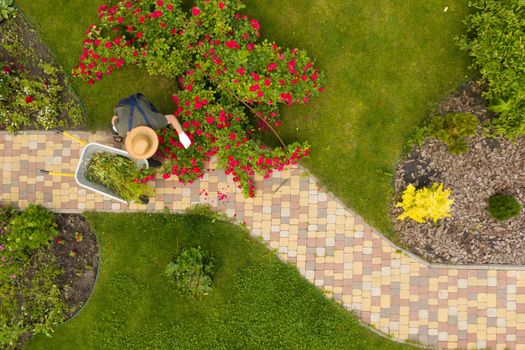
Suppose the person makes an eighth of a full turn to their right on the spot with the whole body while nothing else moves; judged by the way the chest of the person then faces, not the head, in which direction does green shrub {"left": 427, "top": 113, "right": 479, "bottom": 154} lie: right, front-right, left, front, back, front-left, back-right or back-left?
back-left

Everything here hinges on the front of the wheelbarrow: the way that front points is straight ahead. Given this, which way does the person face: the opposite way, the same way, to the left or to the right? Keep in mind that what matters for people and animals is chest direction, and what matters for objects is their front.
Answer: to the right

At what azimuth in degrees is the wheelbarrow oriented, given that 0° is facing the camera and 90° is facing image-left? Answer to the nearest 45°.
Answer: approximately 270°

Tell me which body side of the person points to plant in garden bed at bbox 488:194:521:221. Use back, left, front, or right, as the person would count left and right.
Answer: left

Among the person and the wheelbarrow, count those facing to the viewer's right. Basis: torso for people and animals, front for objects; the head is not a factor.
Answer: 1

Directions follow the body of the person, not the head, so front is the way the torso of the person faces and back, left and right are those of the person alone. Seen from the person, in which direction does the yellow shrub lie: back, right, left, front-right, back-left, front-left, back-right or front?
left

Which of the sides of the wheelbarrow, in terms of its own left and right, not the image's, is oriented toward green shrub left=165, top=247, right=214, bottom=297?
front

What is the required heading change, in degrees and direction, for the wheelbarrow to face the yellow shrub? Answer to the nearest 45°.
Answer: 0° — it already faces it

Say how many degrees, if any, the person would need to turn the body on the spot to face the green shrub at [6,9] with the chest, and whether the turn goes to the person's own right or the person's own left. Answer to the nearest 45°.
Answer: approximately 135° to the person's own right
